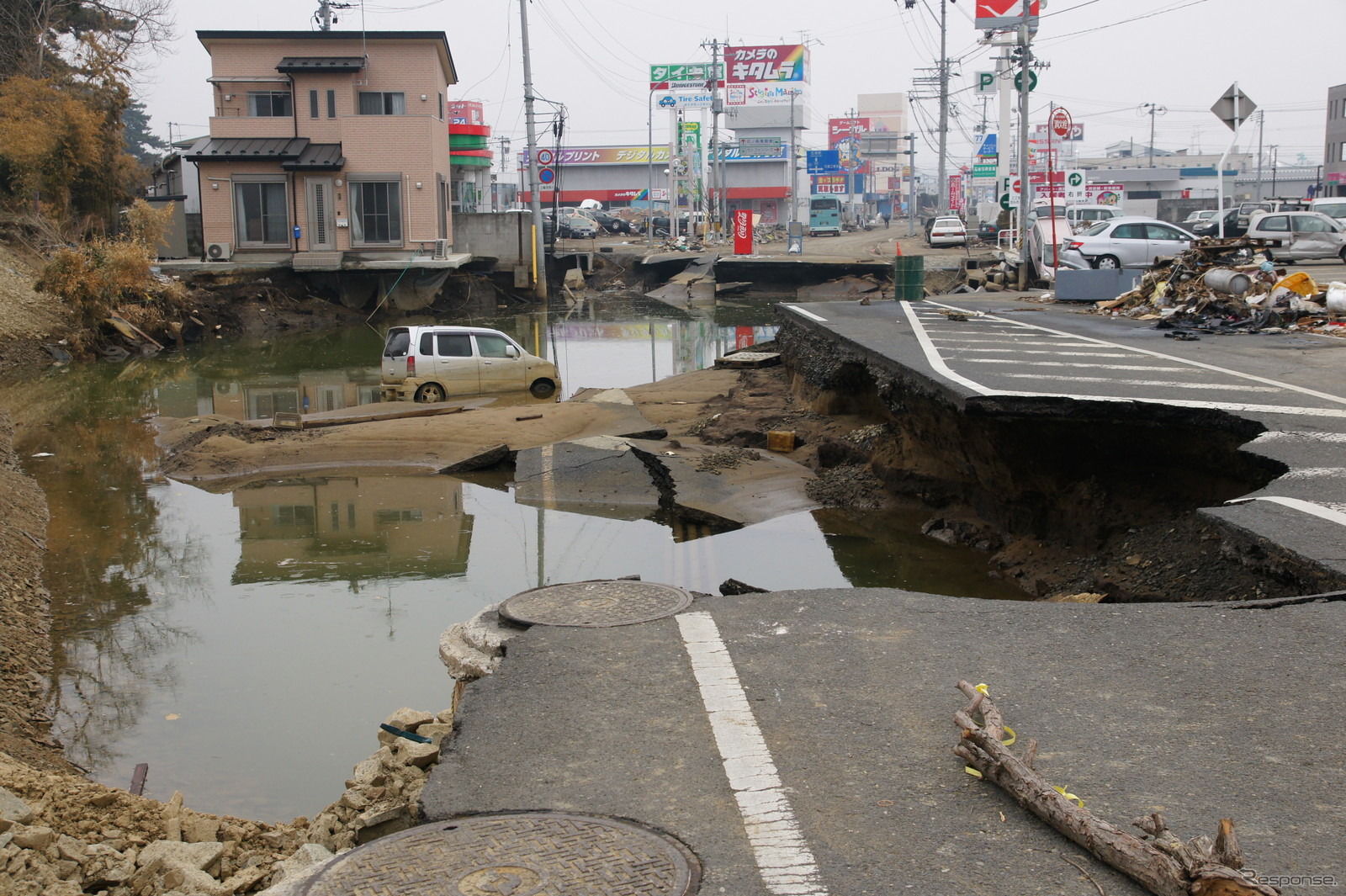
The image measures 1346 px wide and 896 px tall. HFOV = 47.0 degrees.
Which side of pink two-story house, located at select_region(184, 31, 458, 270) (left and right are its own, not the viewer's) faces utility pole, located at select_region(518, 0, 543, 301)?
left

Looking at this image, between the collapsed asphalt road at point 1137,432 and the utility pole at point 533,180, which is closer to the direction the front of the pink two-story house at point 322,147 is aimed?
the collapsed asphalt road

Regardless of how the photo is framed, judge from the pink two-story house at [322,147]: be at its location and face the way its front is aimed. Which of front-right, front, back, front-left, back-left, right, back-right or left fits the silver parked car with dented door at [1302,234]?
front-left

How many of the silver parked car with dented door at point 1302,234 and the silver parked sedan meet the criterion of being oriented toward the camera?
0

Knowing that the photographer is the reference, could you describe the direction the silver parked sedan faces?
facing away from the viewer and to the right of the viewer

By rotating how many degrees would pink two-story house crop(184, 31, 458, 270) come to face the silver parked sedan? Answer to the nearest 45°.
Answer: approximately 45° to its left

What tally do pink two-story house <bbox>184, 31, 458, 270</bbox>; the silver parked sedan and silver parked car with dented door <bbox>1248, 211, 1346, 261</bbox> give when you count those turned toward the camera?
1
